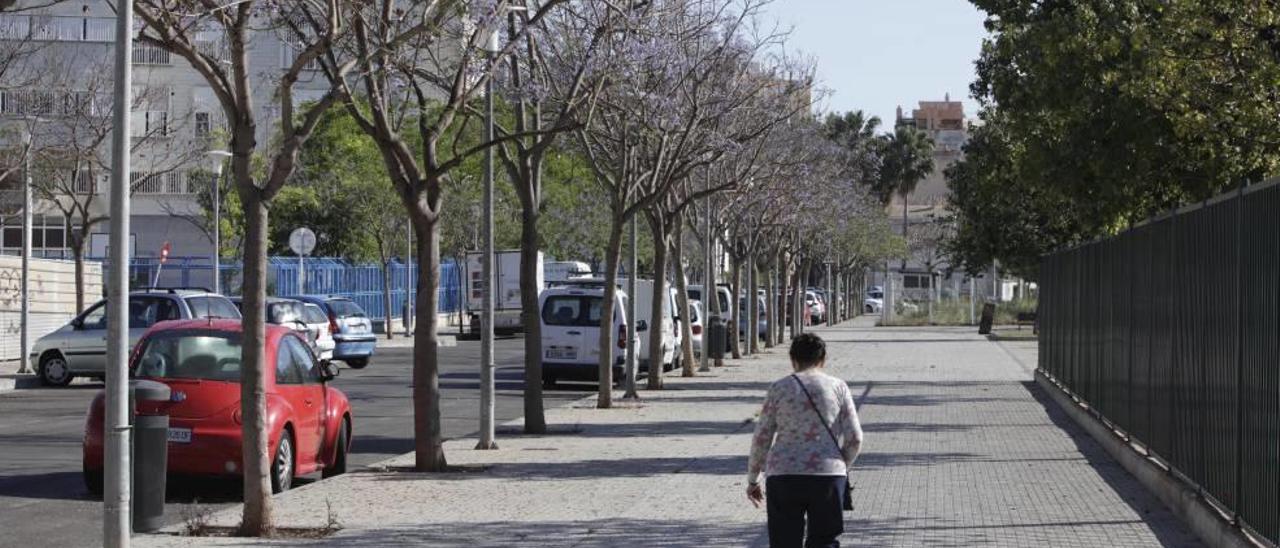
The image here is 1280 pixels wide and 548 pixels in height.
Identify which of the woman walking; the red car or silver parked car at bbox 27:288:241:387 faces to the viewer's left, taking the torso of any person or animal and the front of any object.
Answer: the silver parked car

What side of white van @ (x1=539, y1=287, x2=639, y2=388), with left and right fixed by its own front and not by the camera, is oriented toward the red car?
back

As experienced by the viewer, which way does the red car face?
facing away from the viewer and to the right of the viewer

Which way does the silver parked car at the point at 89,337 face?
to the viewer's left

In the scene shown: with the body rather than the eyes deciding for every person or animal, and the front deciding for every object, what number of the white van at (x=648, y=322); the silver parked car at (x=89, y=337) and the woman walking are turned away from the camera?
2

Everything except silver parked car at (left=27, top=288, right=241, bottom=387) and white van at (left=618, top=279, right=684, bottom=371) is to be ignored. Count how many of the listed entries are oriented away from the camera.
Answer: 1

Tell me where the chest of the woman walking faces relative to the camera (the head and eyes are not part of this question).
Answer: away from the camera

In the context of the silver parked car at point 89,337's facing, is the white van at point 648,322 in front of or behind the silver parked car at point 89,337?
behind

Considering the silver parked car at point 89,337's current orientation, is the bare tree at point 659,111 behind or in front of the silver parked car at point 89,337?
behind

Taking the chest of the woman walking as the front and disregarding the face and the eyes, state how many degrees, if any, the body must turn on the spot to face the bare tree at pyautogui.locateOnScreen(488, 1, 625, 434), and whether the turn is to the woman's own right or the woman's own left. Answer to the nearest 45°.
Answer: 0° — they already face it
